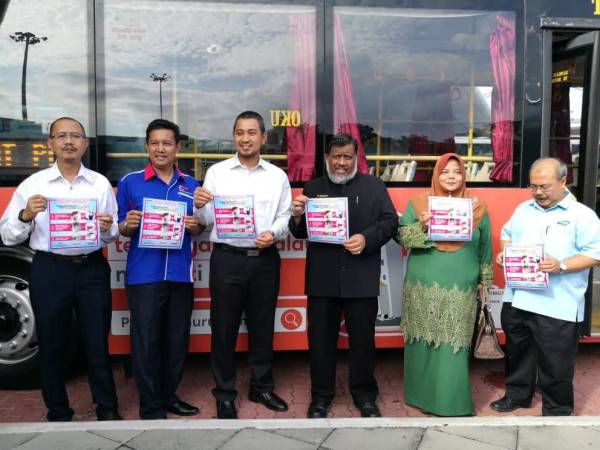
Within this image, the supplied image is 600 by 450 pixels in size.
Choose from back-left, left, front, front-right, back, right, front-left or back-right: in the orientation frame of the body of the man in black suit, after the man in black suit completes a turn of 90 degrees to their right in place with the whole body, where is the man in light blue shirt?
back

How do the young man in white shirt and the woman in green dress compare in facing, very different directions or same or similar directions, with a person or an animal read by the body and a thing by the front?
same or similar directions

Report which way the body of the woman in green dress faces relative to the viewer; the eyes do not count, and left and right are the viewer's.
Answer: facing the viewer

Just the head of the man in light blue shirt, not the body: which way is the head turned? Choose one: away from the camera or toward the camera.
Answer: toward the camera

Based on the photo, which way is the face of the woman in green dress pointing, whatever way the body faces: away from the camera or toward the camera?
toward the camera

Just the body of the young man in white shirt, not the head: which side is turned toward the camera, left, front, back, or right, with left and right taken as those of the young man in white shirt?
front

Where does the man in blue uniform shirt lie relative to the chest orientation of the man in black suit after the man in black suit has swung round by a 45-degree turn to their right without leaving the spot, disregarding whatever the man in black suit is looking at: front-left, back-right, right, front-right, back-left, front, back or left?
front-right

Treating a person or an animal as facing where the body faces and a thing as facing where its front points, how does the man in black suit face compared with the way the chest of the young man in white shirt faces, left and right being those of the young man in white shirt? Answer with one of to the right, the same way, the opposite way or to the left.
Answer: the same way

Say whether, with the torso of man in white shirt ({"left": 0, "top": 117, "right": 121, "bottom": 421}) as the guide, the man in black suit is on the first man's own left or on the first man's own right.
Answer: on the first man's own left

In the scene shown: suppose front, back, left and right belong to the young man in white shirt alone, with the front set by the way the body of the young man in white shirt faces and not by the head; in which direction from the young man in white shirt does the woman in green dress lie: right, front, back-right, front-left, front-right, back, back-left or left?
left

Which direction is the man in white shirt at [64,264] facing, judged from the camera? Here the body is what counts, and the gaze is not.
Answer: toward the camera
